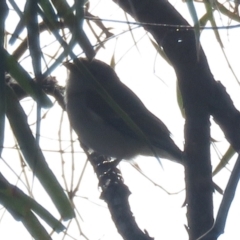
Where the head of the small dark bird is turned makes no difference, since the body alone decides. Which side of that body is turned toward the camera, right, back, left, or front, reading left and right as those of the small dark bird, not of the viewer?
left
